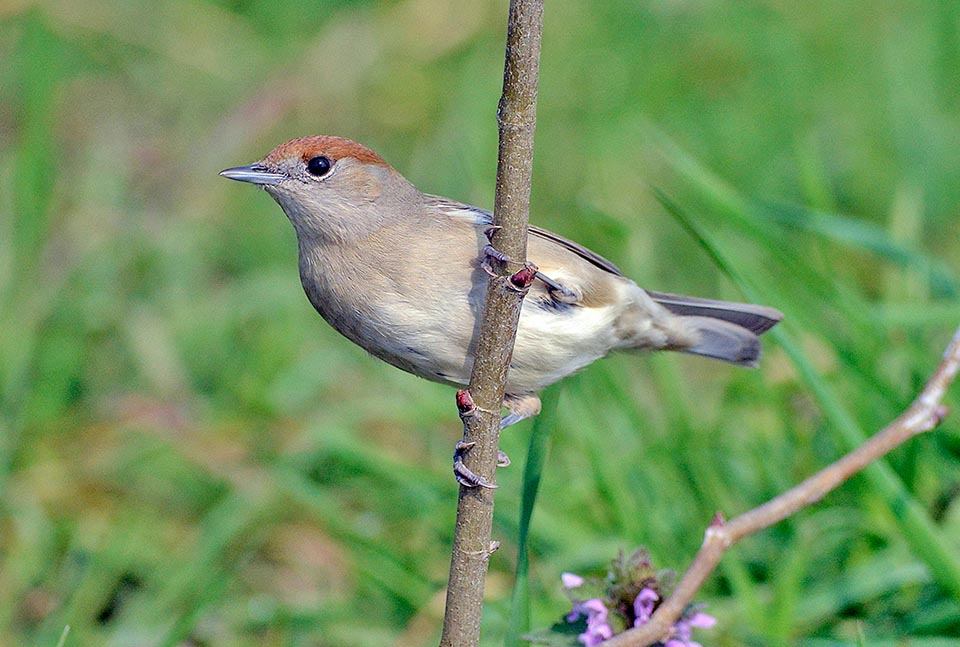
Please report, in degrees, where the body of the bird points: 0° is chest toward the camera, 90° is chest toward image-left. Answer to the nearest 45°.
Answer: approximately 90°

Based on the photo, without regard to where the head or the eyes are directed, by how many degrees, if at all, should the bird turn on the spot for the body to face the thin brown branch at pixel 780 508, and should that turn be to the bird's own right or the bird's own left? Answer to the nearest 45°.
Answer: approximately 180°
